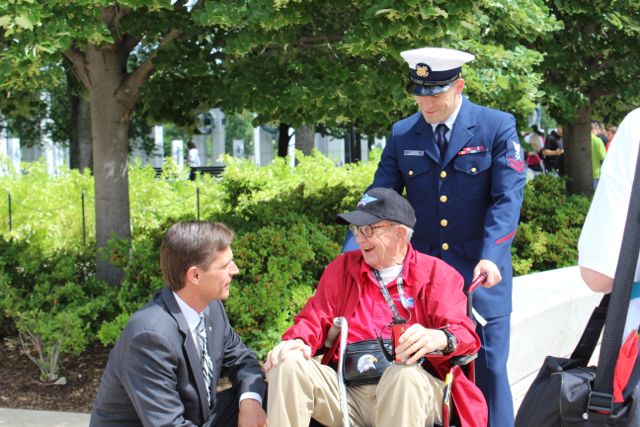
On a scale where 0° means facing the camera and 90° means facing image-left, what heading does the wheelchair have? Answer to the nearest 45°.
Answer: approximately 45°

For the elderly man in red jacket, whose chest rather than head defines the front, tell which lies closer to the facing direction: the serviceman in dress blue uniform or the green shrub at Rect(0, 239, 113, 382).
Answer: the green shrub

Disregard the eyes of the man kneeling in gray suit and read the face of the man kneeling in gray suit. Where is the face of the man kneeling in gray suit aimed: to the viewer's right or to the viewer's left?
to the viewer's right

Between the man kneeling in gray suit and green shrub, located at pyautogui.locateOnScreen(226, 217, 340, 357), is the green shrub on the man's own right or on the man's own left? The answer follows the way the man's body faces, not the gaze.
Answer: on the man's own left

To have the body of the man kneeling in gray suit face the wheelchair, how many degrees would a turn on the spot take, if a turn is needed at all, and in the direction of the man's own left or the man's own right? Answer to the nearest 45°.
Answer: approximately 45° to the man's own left

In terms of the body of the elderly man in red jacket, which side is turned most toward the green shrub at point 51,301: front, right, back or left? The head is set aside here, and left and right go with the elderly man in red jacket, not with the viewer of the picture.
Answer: right

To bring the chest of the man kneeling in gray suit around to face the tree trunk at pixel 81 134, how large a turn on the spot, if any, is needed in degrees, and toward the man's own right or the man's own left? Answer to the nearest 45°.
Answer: approximately 135° to the man's own left

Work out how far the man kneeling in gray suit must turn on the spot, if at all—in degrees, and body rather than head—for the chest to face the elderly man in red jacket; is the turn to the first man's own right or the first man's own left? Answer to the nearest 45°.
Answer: approximately 45° to the first man's own left

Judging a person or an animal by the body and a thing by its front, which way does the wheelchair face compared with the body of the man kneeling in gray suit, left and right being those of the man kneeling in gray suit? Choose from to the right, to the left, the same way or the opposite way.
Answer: to the right

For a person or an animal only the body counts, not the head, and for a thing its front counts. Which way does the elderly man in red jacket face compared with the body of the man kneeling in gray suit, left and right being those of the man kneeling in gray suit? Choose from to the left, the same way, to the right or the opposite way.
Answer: to the right

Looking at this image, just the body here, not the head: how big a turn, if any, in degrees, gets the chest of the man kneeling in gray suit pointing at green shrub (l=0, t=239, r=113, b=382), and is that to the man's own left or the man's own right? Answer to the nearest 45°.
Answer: approximately 135° to the man's own left

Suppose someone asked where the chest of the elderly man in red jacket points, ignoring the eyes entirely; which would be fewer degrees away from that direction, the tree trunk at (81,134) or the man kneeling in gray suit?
the man kneeling in gray suit
